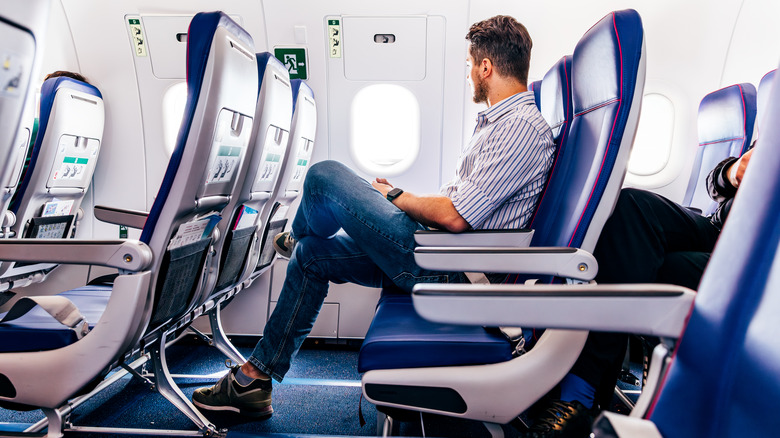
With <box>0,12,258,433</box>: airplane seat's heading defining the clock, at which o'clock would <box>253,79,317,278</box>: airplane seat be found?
<box>253,79,317,278</box>: airplane seat is roughly at 4 o'clock from <box>0,12,258,433</box>: airplane seat.

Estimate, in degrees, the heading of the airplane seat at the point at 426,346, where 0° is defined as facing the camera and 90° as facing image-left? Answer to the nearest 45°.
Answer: approximately 90°

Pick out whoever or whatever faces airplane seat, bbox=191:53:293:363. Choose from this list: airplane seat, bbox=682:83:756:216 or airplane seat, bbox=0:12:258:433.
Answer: airplane seat, bbox=682:83:756:216

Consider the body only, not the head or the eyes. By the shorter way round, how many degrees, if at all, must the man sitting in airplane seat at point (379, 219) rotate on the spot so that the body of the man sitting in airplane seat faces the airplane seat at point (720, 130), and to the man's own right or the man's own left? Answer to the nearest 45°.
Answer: approximately 135° to the man's own right

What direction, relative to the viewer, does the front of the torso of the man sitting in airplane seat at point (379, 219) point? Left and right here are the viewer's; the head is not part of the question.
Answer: facing to the left of the viewer

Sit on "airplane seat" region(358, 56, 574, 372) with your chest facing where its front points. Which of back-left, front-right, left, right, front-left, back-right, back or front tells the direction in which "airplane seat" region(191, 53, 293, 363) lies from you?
front-right

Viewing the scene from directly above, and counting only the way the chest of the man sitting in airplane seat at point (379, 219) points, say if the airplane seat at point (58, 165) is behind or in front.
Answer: in front

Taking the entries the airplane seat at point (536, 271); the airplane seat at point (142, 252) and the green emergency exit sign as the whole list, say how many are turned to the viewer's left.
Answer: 2

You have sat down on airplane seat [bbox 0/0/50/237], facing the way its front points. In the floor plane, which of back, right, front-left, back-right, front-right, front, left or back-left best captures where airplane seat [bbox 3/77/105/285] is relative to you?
front-right

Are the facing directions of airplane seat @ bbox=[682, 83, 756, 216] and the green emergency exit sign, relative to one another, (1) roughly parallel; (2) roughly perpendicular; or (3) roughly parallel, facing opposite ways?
roughly perpendicular

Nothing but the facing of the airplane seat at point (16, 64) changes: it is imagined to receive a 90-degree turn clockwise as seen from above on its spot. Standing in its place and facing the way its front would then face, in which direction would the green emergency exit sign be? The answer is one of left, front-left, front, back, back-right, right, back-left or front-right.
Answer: front

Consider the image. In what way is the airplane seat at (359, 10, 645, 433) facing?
to the viewer's left

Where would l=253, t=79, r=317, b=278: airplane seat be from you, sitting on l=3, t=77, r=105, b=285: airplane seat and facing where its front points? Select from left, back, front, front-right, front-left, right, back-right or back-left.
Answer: back

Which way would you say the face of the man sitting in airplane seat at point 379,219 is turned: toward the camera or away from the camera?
away from the camera

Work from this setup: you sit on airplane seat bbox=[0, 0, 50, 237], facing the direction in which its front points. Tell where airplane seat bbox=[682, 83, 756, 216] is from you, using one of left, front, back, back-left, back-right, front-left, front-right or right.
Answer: back-right

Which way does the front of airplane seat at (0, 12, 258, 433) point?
to the viewer's left

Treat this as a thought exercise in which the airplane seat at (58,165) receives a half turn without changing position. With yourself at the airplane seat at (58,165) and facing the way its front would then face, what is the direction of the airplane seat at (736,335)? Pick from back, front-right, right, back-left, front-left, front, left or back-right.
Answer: front-right
